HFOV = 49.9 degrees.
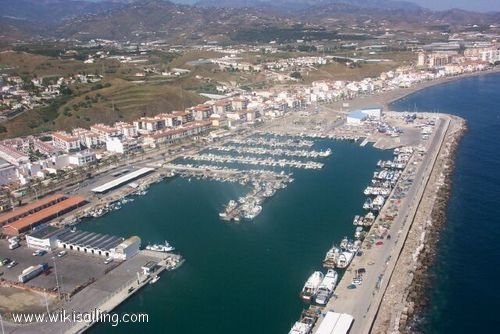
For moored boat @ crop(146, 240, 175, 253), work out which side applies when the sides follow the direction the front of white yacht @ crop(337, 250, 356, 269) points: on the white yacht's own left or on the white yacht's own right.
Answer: on the white yacht's own left

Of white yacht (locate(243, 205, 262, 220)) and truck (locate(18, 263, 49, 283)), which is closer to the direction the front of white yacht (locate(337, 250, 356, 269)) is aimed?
the white yacht

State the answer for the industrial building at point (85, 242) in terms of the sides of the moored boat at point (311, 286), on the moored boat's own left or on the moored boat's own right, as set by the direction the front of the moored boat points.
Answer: on the moored boat's own left

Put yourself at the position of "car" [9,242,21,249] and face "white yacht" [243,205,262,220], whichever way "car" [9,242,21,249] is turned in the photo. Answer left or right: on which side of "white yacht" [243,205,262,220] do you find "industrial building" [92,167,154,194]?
left

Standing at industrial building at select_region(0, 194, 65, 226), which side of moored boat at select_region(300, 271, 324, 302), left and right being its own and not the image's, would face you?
left
